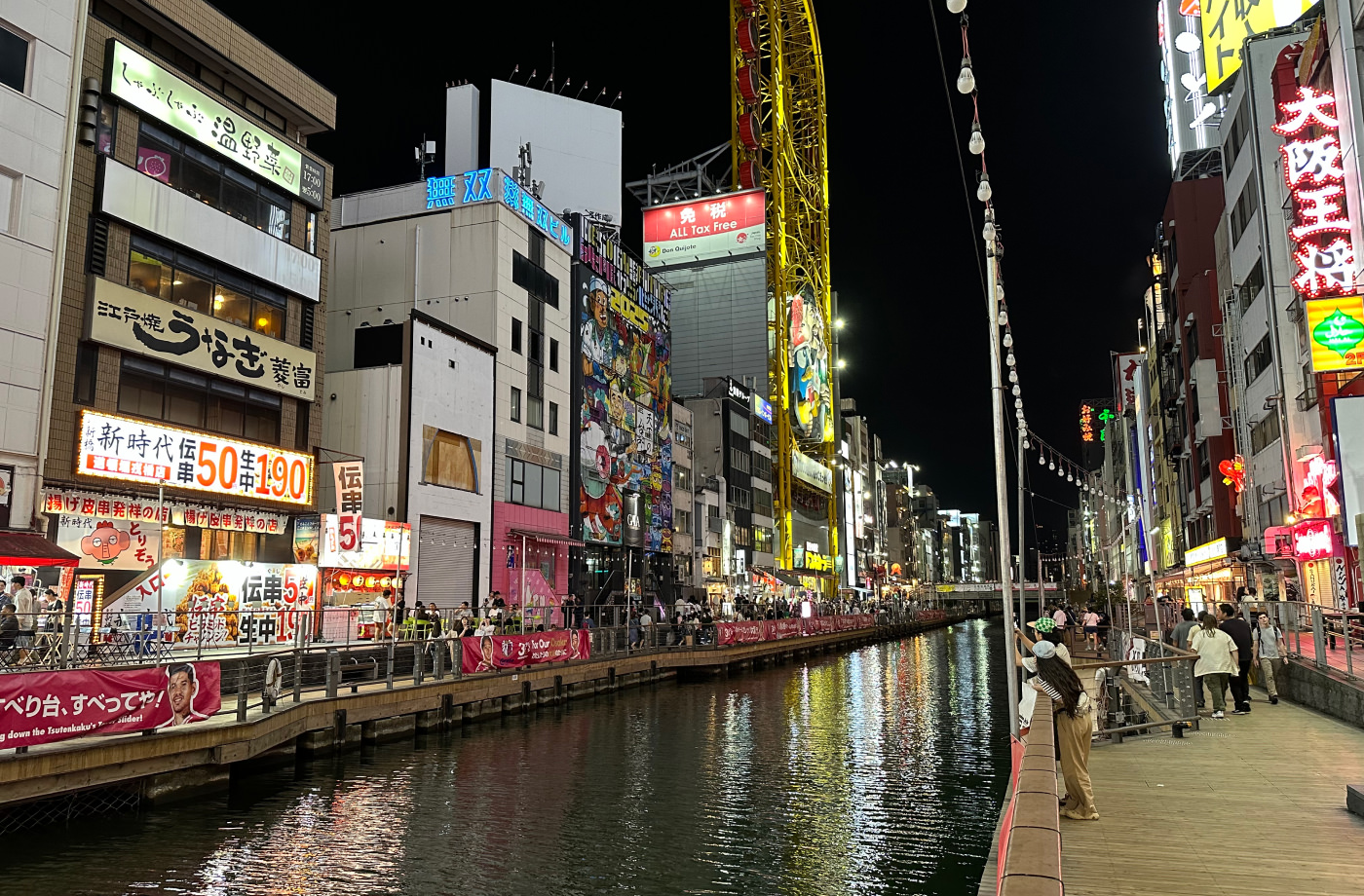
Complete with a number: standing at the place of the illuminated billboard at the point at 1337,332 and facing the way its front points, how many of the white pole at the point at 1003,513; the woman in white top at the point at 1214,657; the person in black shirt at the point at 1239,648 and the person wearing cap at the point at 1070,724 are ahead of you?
4

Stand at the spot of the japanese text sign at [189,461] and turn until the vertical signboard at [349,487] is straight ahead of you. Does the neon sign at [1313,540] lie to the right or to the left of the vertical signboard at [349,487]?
right

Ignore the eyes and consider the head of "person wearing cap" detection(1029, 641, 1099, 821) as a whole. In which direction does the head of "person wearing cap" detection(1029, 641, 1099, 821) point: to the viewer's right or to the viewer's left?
to the viewer's left

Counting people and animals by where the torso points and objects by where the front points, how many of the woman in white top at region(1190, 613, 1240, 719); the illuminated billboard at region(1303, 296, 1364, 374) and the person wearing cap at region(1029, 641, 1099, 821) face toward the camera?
1

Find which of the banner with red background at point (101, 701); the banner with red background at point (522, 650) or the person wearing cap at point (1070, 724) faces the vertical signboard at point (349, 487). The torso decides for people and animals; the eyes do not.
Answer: the person wearing cap

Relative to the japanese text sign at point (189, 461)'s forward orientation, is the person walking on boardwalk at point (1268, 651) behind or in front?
in front

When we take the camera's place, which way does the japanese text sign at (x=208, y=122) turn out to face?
facing the viewer and to the right of the viewer

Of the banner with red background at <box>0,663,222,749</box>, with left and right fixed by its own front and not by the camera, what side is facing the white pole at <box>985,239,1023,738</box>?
front

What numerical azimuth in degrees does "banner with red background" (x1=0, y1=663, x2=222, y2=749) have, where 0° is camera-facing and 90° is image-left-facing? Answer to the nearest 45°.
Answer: approximately 315°
